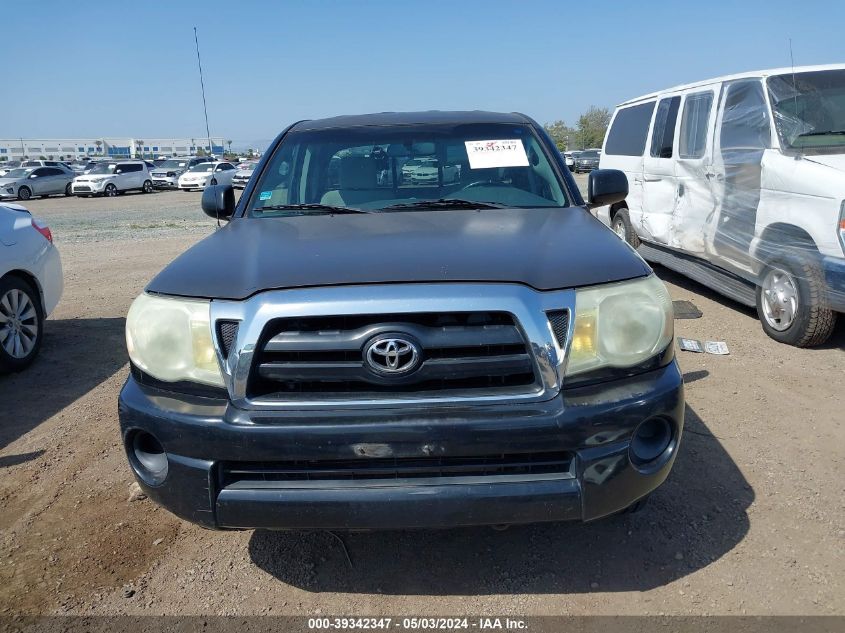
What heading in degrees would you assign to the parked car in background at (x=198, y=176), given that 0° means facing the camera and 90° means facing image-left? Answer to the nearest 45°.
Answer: approximately 45°

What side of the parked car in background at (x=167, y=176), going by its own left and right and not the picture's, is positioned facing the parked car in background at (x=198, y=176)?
left

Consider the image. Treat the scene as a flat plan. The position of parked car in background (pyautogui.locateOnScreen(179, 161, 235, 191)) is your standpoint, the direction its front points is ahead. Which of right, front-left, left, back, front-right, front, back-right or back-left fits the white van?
front-left

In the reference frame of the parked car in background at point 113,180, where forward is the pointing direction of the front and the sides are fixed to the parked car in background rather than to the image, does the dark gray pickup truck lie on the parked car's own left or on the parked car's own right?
on the parked car's own left

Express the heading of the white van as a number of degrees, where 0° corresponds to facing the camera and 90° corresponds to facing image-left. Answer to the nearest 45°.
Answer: approximately 315°

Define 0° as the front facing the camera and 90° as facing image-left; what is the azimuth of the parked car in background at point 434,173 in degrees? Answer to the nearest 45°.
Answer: approximately 45°

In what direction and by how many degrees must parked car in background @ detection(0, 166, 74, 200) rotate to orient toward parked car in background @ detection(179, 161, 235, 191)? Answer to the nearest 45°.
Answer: approximately 135° to its left

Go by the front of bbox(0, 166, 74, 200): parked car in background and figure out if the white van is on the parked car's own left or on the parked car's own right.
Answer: on the parked car's own left

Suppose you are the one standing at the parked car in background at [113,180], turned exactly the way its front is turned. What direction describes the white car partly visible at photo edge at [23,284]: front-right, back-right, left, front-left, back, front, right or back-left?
front-left

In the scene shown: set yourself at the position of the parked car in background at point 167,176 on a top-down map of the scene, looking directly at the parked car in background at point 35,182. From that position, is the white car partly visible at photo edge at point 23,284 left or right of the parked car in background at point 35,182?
left

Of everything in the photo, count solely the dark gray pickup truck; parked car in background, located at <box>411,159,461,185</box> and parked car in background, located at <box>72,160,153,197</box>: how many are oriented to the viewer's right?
0

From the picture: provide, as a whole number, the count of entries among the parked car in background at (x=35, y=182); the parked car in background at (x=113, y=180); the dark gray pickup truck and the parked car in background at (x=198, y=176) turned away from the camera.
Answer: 0
